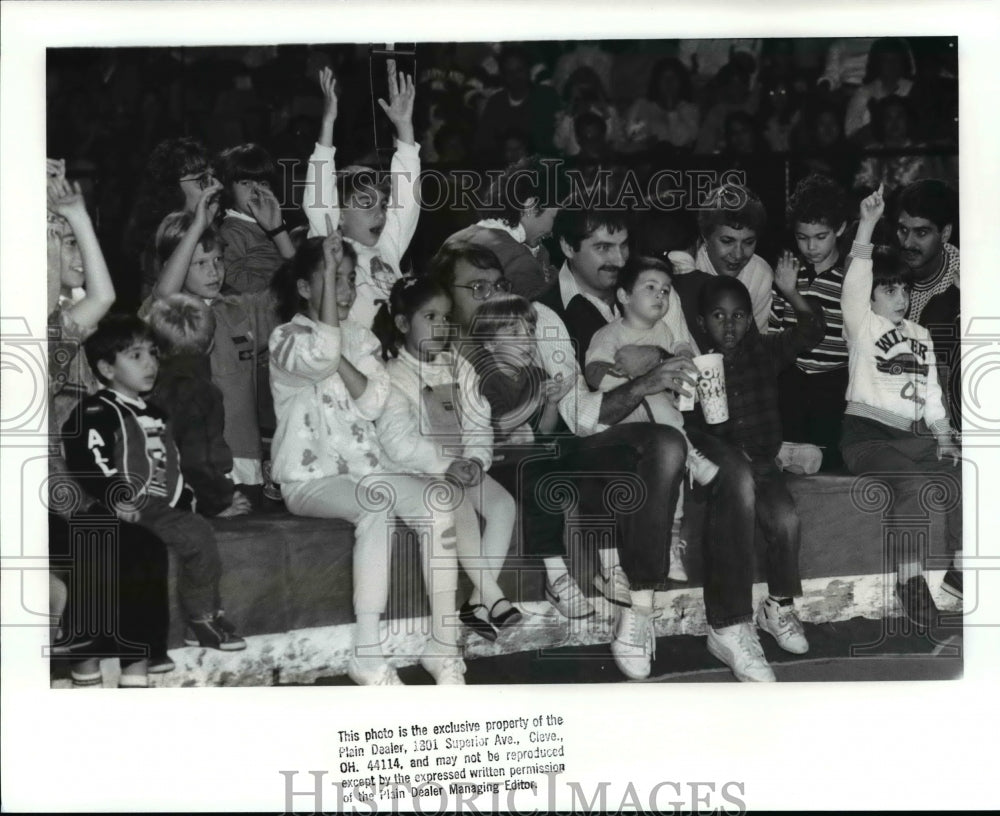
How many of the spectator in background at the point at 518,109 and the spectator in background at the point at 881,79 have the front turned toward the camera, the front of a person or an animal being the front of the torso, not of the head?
2

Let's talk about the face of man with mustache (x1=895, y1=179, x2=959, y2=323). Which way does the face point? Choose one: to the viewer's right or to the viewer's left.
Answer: to the viewer's left

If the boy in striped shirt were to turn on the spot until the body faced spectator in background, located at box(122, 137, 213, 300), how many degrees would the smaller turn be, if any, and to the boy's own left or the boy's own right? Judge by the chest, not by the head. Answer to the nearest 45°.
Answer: approximately 45° to the boy's own right

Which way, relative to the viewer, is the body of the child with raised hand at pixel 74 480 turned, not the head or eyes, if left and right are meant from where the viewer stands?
facing the viewer and to the right of the viewer

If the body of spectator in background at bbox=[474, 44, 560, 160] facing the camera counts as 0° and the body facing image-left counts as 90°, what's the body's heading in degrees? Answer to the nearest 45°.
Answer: approximately 0°

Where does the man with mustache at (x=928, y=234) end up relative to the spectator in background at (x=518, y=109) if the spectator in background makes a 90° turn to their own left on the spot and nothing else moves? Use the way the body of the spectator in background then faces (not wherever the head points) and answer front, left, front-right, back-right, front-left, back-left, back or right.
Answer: front

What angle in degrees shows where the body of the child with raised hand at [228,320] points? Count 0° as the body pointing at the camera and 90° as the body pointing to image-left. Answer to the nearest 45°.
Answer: approximately 315°

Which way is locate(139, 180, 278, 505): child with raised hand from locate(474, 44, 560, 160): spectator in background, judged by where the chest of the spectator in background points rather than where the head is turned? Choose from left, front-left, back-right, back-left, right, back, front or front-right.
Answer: front
